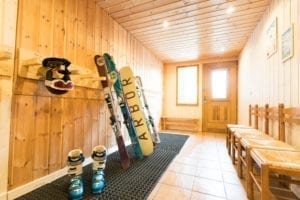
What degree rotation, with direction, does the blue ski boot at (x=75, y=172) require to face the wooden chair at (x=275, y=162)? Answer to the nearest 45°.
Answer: approximately 45° to its left

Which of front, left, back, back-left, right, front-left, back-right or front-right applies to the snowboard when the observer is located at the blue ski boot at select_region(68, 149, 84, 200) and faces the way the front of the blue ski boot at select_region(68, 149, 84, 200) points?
back-left

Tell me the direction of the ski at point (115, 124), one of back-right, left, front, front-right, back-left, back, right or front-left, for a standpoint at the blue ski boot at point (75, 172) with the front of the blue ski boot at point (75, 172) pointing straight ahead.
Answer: back-left

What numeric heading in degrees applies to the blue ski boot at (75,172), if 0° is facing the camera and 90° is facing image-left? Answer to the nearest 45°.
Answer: approximately 0°

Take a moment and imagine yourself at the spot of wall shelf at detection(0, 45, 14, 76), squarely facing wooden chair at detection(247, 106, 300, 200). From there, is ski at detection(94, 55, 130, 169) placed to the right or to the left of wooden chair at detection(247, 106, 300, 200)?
left

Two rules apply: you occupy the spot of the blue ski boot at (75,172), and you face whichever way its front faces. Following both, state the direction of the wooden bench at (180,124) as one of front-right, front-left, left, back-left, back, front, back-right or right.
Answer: back-left

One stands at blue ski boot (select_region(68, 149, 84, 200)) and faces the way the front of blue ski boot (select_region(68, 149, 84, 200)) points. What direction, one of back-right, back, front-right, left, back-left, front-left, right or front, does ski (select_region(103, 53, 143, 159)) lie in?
back-left

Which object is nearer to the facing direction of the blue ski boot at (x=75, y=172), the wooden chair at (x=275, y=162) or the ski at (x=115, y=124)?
the wooden chair
